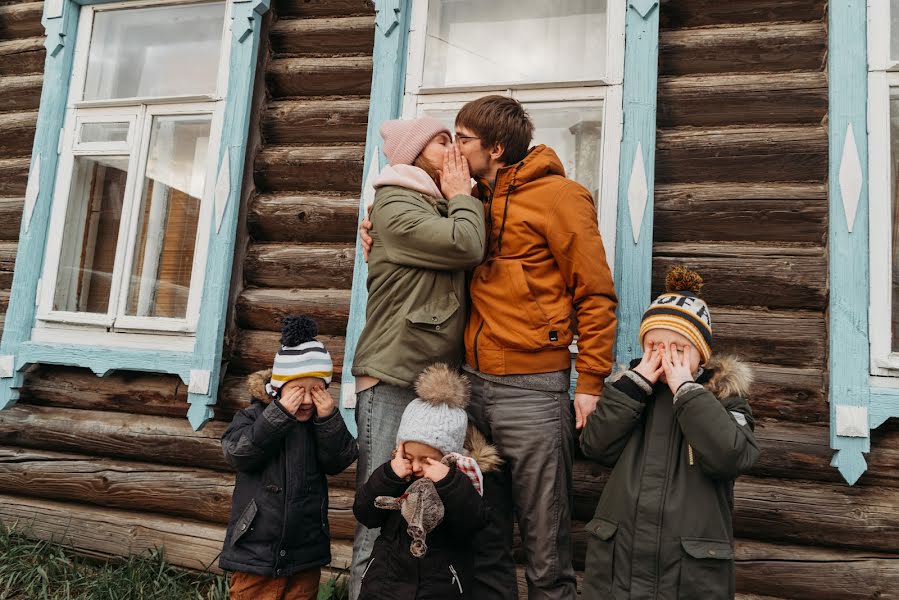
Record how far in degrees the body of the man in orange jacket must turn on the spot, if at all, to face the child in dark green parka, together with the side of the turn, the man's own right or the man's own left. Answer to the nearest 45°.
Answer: approximately 90° to the man's own left

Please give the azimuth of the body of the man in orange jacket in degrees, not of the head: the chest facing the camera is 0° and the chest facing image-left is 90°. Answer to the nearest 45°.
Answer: approximately 45°

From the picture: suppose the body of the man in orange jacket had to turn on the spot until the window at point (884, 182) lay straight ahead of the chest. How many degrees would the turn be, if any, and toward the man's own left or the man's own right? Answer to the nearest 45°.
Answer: approximately 135° to the man's own left

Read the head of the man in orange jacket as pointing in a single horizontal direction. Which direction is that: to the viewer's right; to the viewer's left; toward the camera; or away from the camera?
to the viewer's left

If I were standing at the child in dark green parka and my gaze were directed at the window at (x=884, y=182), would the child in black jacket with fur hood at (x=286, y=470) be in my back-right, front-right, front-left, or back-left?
back-left

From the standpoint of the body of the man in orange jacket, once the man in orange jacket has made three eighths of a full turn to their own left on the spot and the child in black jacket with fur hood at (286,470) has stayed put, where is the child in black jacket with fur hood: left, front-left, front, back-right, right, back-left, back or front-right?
back
